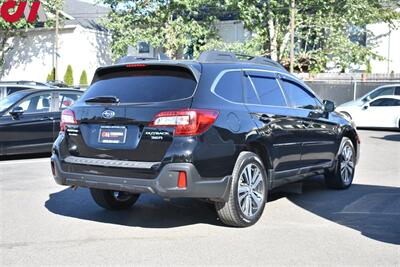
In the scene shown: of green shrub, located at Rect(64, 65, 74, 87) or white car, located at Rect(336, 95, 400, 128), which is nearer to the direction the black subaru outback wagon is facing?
the white car

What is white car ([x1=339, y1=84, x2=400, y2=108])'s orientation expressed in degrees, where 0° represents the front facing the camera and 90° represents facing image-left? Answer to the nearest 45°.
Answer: approximately 90°

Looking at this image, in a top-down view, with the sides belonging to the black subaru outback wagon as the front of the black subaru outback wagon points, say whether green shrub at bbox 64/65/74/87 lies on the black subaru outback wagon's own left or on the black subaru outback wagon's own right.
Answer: on the black subaru outback wagon's own left

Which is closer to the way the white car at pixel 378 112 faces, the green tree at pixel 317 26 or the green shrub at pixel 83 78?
the green shrub

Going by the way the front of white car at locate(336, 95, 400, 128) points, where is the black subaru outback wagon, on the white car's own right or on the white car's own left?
on the white car's own left

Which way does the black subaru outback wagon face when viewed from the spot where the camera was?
facing away from the viewer and to the right of the viewer

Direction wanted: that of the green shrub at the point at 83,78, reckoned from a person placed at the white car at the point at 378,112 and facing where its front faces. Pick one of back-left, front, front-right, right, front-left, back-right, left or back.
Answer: front-right

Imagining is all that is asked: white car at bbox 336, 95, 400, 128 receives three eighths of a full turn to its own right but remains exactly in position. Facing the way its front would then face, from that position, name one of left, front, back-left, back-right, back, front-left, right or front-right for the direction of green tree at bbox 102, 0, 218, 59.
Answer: left

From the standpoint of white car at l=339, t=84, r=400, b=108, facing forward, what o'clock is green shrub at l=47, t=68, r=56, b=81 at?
The green shrub is roughly at 1 o'clock from the white car.

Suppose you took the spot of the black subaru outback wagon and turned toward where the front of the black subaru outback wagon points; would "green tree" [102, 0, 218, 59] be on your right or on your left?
on your left

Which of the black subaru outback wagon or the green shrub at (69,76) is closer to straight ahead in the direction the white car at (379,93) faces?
the green shrub

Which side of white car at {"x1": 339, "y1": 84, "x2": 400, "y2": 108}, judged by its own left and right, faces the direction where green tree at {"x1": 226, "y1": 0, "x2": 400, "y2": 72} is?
right

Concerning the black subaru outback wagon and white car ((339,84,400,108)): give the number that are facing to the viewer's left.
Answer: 1

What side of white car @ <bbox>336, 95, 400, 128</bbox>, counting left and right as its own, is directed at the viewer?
left

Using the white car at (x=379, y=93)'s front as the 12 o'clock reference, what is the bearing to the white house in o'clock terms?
The white house is roughly at 1 o'clock from the white car.

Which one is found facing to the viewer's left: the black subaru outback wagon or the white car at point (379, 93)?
the white car
